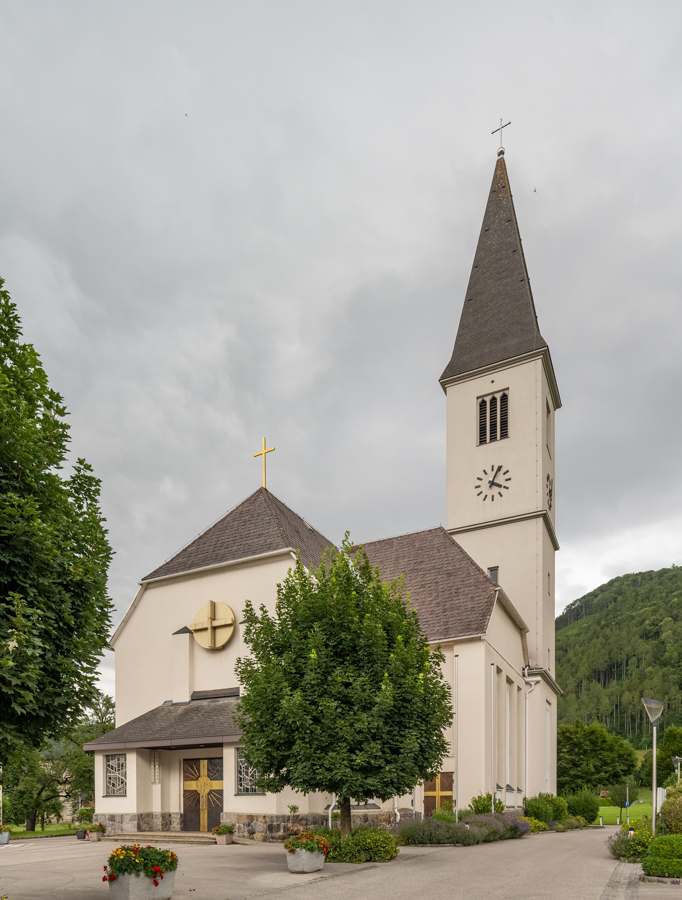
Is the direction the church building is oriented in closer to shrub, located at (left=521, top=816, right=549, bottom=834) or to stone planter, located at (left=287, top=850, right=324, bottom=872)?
the stone planter

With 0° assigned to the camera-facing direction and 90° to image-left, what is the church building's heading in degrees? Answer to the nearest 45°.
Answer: approximately 45°

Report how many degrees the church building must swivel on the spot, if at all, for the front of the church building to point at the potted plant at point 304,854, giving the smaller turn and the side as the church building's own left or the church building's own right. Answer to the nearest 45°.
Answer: approximately 45° to the church building's own left

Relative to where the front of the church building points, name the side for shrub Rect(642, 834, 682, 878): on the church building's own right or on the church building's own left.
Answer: on the church building's own left

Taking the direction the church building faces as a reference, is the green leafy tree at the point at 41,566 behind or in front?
in front

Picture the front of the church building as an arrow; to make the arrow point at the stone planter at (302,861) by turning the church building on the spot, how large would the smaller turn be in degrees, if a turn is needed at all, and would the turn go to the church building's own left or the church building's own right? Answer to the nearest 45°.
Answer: approximately 45° to the church building's own left

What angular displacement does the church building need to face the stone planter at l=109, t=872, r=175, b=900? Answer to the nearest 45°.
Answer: approximately 45° to its left

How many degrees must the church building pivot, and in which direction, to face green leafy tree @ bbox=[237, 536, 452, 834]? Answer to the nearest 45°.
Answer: approximately 45° to its left

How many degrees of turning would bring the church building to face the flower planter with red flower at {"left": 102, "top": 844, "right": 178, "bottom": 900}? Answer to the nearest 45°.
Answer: approximately 45° to its left
